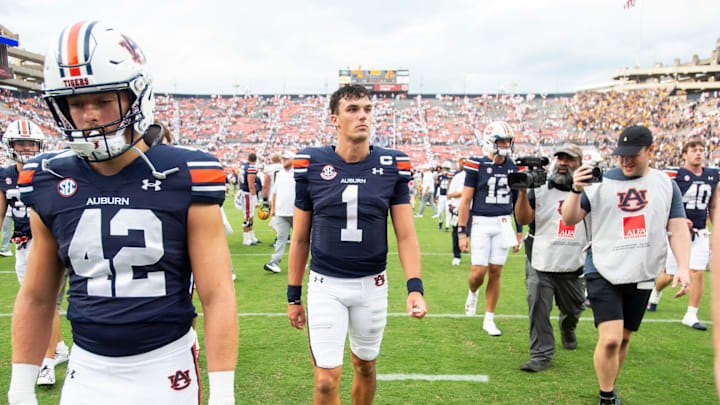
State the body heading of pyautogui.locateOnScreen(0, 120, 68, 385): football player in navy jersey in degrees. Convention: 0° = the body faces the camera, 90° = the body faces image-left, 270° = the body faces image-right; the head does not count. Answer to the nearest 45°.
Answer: approximately 0°

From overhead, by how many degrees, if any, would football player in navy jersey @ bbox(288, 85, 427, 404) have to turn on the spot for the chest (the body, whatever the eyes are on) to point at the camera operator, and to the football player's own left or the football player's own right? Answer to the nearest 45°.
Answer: approximately 135° to the football player's own left

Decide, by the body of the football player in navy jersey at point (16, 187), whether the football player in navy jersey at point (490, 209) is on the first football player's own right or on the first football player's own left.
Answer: on the first football player's own left

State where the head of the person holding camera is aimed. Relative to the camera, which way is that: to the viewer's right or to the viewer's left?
to the viewer's left

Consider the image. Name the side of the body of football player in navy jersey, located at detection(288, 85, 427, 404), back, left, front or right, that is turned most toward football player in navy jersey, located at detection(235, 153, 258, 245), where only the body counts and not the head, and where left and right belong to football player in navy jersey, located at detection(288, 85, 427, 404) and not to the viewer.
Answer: back

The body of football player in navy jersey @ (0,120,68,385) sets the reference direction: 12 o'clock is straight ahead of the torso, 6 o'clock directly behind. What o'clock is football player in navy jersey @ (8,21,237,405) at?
football player in navy jersey @ (8,21,237,405) is roughly at 12 o'clock from football player in navy jersey @ (0,120,68,385).

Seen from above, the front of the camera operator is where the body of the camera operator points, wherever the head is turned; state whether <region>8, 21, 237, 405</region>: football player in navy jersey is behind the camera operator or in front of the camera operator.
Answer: in front

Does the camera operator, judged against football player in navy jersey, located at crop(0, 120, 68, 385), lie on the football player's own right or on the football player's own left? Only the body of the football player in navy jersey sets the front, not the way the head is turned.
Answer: on the football player's own left

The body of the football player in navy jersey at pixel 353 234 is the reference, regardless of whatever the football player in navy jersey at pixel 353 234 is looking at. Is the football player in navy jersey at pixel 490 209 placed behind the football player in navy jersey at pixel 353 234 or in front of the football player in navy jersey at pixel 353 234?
behind

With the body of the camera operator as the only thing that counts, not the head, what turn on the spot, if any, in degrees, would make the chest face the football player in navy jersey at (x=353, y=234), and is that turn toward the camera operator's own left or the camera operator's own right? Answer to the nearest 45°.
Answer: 0° — they already face them

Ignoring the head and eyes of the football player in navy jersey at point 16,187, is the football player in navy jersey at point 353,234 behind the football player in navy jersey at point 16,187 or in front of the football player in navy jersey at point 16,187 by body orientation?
in front

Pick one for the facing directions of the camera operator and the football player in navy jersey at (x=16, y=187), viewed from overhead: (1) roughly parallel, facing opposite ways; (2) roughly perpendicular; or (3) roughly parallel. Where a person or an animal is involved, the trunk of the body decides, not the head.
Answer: roughly perpendicular
